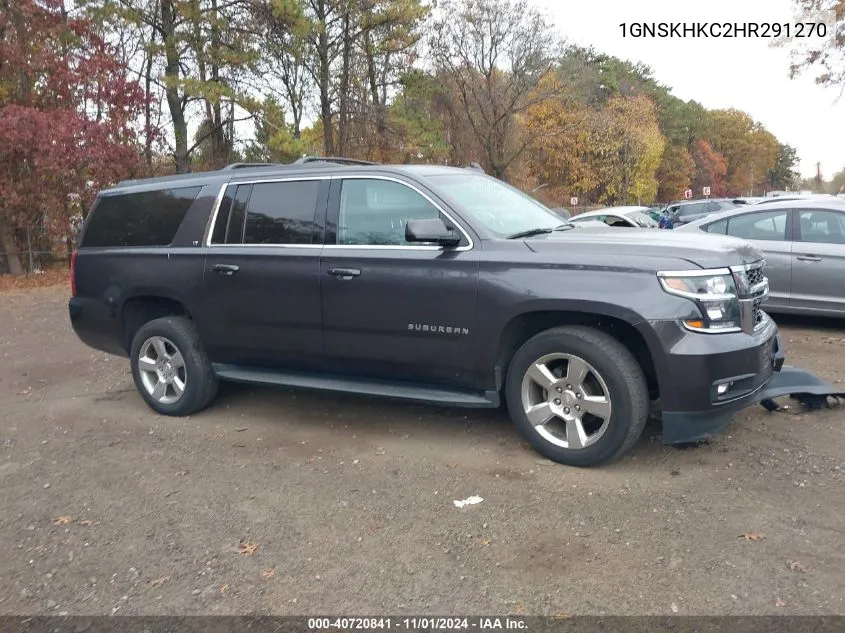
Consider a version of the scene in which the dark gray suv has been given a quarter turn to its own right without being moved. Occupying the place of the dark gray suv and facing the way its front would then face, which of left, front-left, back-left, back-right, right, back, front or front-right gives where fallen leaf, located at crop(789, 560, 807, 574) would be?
left

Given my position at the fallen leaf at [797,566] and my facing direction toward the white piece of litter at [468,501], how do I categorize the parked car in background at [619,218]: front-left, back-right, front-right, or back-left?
front-right

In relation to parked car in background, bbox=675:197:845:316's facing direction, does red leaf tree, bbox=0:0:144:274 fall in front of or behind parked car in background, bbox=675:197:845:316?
behind

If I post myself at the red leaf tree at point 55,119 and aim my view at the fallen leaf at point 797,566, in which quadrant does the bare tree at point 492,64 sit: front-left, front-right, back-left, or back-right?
back-left

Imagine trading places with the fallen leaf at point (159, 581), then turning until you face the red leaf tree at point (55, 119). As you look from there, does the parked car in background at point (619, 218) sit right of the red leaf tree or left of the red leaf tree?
right

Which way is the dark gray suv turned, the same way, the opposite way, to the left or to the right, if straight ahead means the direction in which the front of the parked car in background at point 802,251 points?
the same way

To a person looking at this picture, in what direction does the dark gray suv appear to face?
facing the viewer and to the right of the viewer
